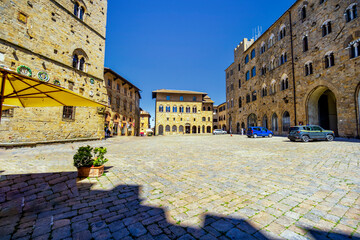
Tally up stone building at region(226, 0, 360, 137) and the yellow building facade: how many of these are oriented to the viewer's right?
0

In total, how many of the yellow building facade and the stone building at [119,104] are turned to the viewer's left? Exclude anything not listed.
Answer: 0

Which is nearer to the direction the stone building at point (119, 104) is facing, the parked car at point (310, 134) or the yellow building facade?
the parked car

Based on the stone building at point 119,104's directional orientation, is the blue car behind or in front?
in front

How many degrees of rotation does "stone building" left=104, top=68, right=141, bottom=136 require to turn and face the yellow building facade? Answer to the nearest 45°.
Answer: approximately 90° to its left

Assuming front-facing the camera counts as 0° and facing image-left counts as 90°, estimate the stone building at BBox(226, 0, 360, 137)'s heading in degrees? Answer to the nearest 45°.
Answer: approximately 45°

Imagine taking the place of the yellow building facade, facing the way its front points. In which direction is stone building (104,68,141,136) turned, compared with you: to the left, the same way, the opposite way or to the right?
to the left

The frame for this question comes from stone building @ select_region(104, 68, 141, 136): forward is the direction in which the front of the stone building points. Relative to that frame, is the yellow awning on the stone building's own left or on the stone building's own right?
on the stone building's own right

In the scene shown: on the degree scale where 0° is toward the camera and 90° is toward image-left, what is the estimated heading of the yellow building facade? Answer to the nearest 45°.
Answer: approximately 0°

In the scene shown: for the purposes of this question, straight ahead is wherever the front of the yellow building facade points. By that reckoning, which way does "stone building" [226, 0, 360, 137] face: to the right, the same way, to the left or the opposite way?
to the right

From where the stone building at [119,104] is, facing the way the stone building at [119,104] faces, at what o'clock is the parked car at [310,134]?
The parked car is roughly at 12 o'clock from the stone building.

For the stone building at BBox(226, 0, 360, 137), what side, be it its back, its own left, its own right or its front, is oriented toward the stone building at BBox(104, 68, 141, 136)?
front

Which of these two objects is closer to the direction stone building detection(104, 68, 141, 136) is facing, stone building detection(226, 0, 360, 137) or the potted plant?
the stone building
